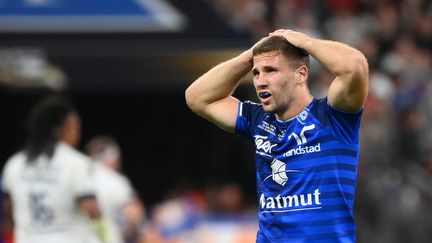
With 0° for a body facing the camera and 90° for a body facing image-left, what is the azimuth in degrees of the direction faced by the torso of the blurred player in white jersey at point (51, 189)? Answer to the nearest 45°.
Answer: approximately 225°

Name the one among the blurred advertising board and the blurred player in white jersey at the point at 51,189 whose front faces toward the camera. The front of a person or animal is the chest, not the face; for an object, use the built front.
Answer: the blurred advertising board

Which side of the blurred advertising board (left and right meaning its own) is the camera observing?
front

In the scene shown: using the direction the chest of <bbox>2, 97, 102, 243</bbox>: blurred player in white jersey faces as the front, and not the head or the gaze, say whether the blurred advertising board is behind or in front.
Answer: in front

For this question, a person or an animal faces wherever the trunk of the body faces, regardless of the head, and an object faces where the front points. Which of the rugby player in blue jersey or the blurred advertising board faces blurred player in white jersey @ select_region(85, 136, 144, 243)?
the blurred advertising board

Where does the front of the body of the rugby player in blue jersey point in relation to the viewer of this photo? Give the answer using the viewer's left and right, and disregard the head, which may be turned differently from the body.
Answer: facing the viewer and to the left of the viewer

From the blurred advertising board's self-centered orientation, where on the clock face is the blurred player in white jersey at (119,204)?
The blurred player in white jersey is roughly at 12 o'clock from the blurred advertising board.

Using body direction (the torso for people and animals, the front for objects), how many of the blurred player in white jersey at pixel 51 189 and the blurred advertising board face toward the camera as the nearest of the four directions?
1

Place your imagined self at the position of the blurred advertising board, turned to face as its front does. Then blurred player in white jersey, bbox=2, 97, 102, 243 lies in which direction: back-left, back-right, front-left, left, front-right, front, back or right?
front
